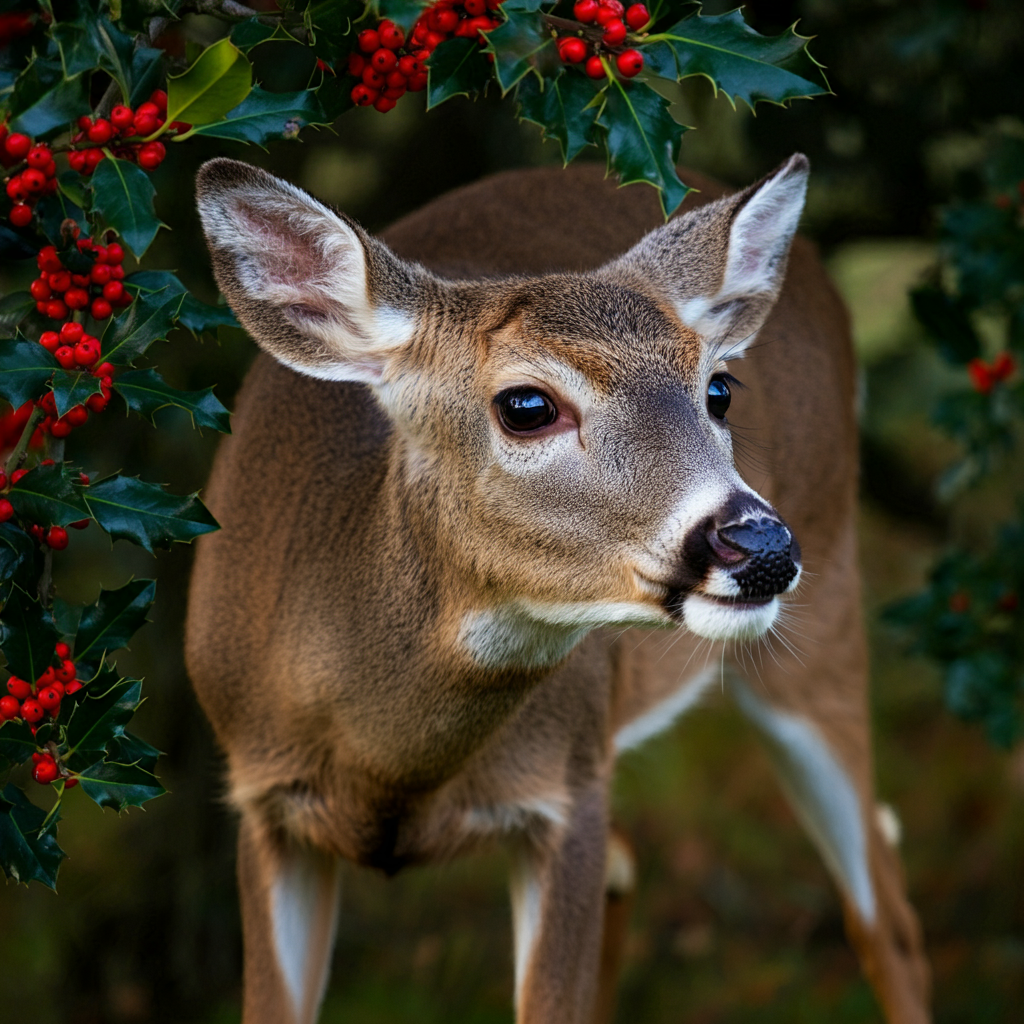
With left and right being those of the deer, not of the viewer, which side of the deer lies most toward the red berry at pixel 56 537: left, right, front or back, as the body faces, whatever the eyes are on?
front

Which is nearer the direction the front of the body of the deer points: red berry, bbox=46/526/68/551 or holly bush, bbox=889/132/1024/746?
the red berry

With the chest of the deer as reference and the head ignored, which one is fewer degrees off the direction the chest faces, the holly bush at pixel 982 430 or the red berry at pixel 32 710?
the red berry

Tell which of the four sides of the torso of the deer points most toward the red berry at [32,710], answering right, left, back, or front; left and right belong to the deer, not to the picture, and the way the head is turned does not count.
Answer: front
